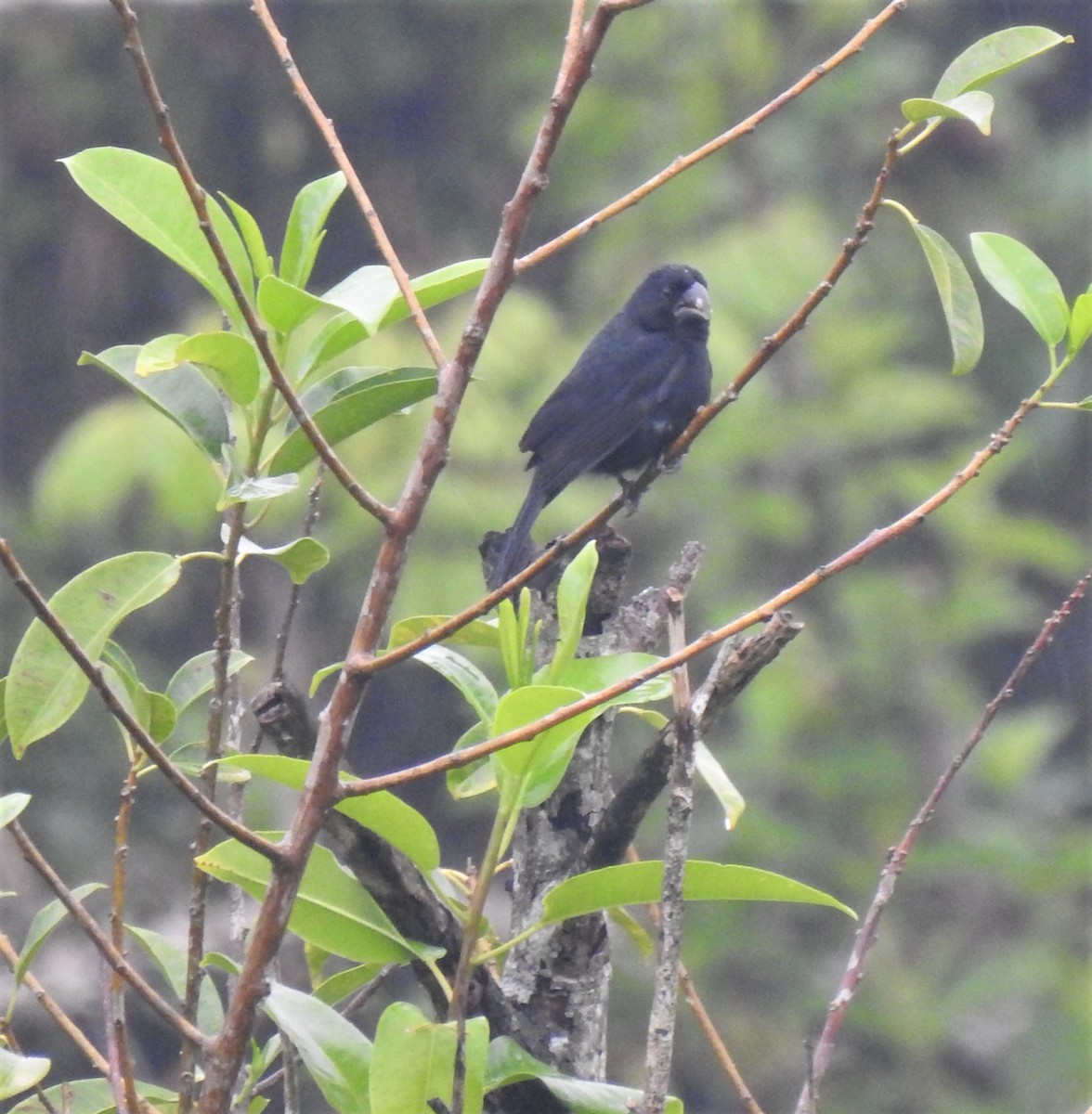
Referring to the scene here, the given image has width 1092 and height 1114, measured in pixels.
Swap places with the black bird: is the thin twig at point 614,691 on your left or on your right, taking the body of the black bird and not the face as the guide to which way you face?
on your right

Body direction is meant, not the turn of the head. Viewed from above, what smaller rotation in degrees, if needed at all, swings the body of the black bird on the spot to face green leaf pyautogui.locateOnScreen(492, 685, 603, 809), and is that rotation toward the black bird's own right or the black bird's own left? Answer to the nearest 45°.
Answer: approximately 90° to the black bird's own right

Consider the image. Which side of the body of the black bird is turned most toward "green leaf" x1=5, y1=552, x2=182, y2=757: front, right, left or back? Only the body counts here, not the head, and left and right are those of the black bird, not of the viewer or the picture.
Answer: back

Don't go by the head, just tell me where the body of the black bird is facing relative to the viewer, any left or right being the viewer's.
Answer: facing to the right of the viewer

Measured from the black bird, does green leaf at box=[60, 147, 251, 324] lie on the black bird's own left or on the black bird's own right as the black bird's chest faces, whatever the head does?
on the black bird's own right

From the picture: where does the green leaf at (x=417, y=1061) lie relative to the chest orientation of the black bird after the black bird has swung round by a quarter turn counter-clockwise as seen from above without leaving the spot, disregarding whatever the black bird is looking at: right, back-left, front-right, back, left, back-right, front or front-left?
back
